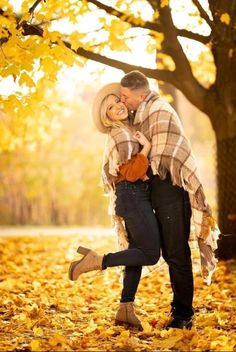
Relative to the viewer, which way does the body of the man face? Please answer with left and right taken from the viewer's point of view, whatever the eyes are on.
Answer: facing to the left of the viewer

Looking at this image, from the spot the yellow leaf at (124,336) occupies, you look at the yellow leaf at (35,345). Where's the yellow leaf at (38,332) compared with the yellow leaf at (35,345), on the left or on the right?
right
